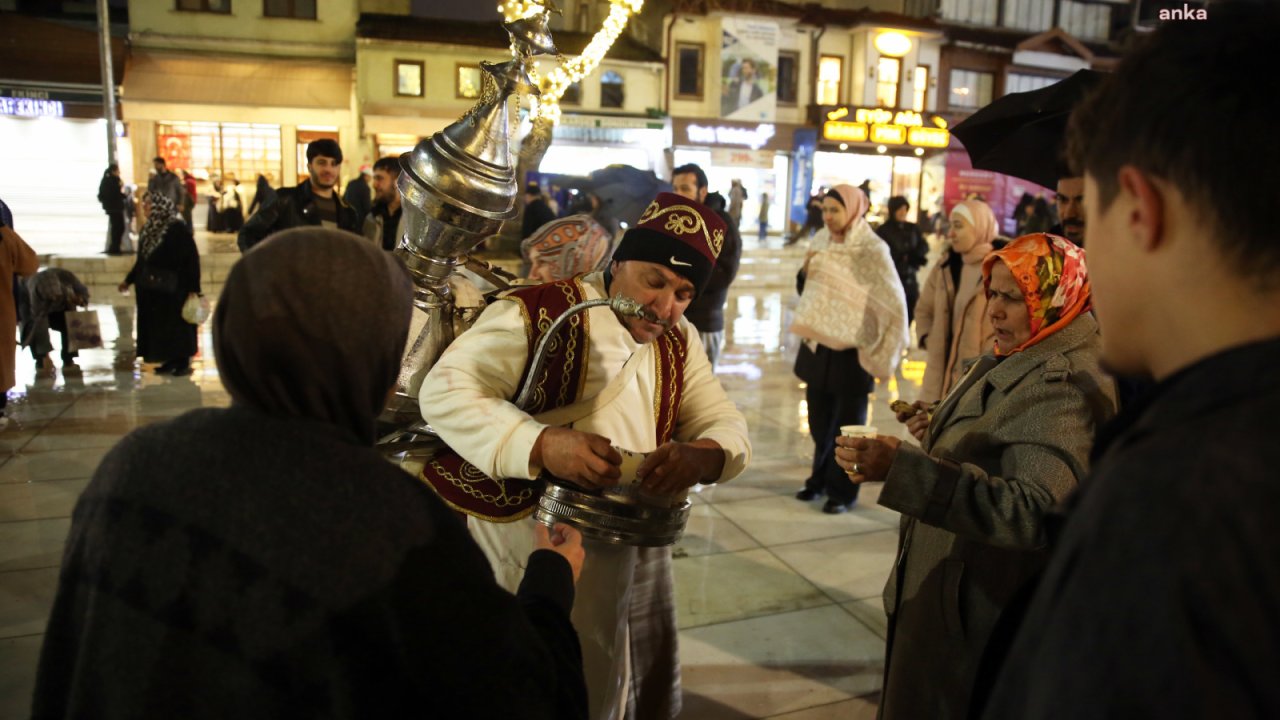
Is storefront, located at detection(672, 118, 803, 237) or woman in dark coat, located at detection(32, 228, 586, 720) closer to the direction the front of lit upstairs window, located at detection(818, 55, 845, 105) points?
the woman in dark coat

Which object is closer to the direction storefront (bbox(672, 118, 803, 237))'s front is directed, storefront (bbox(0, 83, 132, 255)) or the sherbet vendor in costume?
the sherbet vendor in costume

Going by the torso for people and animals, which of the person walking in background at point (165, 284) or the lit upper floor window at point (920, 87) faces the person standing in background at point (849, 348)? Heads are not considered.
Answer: the lit upper floor window

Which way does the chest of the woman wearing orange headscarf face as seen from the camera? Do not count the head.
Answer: to the viewer's left

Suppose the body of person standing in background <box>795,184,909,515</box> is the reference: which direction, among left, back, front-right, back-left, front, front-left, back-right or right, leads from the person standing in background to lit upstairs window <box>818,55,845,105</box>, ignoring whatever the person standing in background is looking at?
back-right

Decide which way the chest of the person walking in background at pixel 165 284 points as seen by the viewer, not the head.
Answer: to the viewer's left

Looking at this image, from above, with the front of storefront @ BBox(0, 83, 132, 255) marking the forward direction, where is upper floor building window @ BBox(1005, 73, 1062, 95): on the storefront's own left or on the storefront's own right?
on the storefront's own left

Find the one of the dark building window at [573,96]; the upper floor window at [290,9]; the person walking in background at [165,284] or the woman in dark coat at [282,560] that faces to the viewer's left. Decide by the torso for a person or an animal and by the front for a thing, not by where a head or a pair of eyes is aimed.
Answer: the person walking in background
